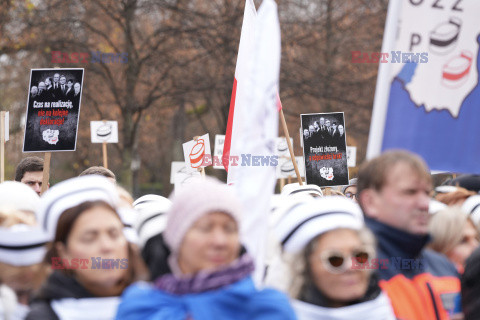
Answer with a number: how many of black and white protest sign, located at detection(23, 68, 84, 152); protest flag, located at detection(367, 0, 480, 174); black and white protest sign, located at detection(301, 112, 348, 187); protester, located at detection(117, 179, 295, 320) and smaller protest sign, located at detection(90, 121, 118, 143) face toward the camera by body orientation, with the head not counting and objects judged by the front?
5

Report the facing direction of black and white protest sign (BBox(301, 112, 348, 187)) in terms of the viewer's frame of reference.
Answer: facing the viewer

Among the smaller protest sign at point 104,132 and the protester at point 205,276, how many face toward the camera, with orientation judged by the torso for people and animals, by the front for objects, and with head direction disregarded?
2

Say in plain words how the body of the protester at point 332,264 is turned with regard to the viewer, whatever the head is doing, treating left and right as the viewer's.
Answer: facing the viewer and to the right of the viewer

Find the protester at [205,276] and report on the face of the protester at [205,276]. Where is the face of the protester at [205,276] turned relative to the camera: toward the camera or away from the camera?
toward the camera

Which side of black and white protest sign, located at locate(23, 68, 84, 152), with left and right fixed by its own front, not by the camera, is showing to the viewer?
front

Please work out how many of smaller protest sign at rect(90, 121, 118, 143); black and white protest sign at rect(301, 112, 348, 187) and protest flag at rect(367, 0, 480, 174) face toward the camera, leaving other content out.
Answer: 3

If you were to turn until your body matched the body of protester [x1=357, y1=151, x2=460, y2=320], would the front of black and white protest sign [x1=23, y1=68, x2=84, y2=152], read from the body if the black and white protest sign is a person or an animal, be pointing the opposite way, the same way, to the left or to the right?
the same way

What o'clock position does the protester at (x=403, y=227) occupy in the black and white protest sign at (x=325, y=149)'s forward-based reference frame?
The protester is roughly at 12 o'clock from the black and white protest sign.

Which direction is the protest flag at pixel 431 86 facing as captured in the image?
toward the camera

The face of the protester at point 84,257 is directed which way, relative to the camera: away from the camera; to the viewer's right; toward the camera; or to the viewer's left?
toward the camera

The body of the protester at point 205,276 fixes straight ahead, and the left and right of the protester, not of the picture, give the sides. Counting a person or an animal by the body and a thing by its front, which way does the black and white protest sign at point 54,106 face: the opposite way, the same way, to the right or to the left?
the same way

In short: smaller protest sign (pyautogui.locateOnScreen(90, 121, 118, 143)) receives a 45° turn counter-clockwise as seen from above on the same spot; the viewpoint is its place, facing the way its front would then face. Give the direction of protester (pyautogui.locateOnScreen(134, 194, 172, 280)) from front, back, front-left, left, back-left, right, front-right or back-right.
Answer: front-right

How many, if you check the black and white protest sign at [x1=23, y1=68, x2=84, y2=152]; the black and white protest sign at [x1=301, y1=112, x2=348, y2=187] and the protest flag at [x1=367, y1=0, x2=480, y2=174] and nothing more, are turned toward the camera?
3
